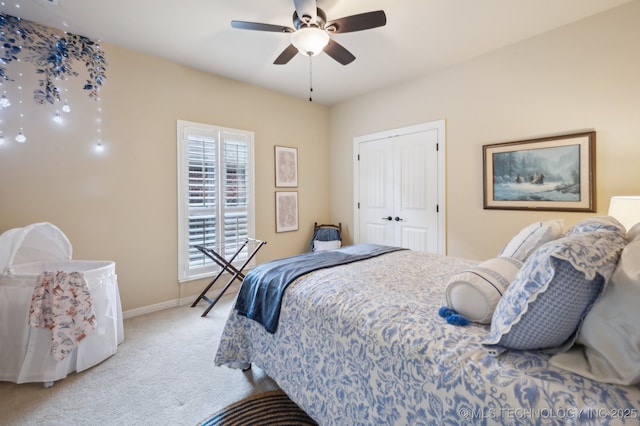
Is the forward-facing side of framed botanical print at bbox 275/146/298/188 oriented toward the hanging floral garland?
no

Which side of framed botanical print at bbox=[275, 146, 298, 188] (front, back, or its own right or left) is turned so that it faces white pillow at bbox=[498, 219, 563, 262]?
front

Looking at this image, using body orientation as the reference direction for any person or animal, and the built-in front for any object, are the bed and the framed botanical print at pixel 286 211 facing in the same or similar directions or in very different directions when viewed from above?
very different directions

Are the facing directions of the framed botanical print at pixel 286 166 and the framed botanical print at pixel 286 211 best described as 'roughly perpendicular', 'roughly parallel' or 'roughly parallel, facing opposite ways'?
roughly parallel

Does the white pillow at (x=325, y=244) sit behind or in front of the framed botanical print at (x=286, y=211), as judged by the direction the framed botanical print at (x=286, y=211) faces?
in front

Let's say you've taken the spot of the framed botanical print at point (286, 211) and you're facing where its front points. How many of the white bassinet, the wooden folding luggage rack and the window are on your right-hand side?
3

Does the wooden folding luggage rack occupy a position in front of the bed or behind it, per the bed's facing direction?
in front

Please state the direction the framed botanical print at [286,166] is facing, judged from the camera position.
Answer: facing the viewer and to the right of the viewer

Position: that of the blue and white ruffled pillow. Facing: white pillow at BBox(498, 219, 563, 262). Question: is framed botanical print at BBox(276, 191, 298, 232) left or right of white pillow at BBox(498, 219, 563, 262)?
left

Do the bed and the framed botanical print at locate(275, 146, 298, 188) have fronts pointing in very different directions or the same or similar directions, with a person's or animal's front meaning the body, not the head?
very different directions

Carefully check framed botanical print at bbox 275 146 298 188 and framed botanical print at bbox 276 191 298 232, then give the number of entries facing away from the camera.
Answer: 0

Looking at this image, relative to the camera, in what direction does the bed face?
facing away from the viewer and to the left of the viewer

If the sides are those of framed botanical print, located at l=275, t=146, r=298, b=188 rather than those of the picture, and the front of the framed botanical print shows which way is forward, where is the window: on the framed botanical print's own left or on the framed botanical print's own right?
on the framed botanical print's own right
